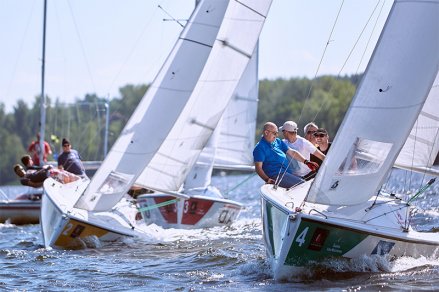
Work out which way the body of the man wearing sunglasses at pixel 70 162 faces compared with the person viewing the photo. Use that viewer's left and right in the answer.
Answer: facing the viewer

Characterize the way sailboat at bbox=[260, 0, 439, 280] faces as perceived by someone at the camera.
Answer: facing the viewer and to the left of the viewer
